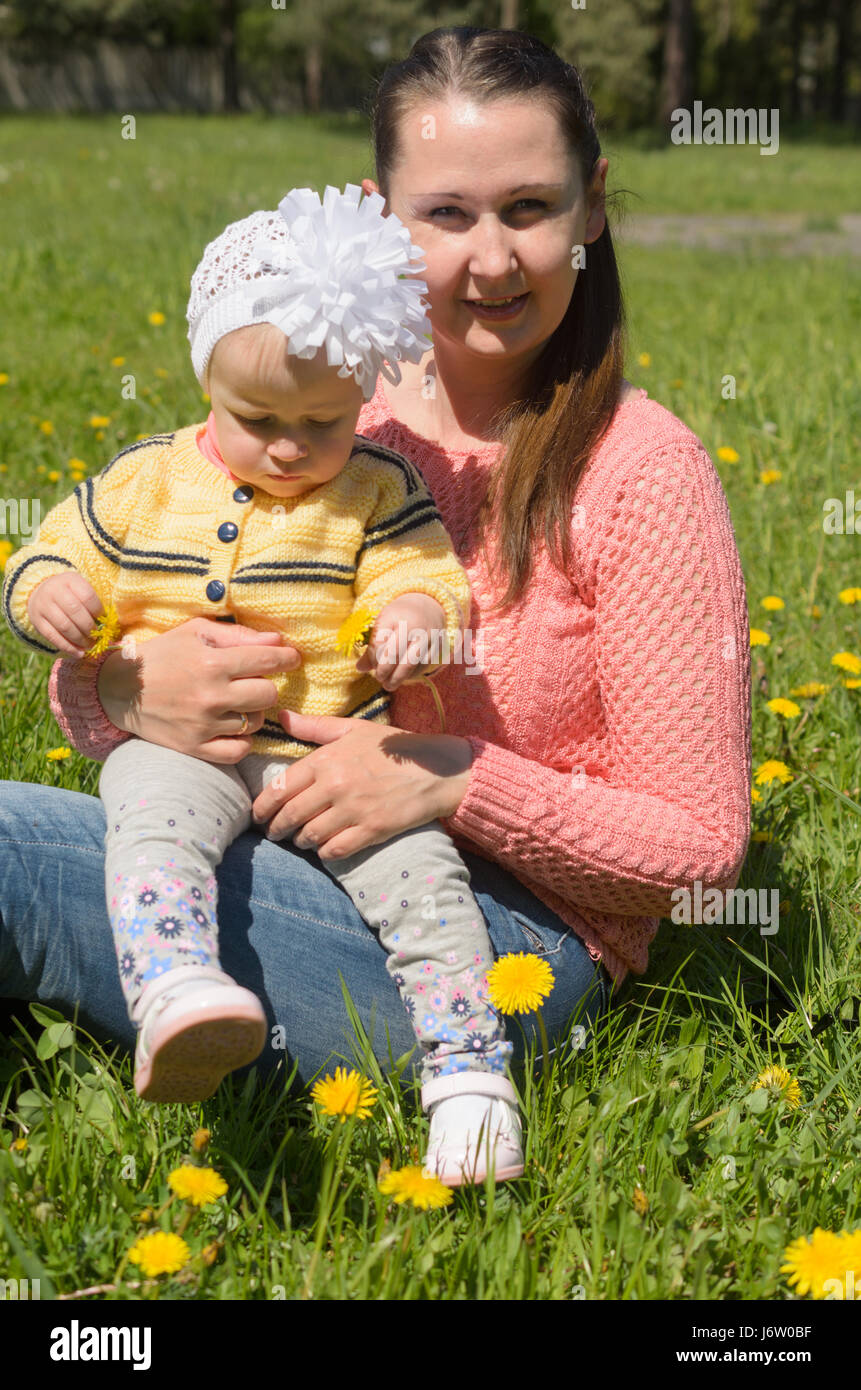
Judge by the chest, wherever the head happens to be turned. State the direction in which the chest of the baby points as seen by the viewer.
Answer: toward the camera

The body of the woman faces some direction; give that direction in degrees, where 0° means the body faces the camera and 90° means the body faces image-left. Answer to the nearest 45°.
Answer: approximately 45°

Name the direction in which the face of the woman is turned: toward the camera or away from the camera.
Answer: toward the camera

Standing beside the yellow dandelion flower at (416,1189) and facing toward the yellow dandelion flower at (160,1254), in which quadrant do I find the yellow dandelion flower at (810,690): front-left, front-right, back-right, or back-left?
back-right

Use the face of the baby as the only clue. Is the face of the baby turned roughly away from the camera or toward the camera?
toward the camera
